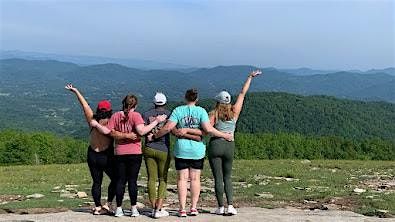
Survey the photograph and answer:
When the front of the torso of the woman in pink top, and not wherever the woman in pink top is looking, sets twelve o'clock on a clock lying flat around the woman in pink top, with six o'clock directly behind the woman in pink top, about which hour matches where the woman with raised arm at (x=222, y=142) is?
The woman with raised arm is roughly at 3 o'clock from the woman in pink top.

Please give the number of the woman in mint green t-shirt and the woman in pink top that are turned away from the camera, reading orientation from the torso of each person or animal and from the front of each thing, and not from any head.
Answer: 2

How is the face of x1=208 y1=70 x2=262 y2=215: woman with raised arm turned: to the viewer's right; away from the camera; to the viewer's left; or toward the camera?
away from the camera

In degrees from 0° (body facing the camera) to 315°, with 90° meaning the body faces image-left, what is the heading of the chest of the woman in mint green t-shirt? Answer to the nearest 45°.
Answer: approximately 180°

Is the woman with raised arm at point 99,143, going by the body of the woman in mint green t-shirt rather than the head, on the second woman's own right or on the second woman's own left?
on the second woman's own left

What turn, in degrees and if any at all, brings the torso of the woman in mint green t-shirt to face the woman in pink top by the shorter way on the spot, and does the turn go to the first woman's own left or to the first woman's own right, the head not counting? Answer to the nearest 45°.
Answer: approximately 90° to the first woman's own left

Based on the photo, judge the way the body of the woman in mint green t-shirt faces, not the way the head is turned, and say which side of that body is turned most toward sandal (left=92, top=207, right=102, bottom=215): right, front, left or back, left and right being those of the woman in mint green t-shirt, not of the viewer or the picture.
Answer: left

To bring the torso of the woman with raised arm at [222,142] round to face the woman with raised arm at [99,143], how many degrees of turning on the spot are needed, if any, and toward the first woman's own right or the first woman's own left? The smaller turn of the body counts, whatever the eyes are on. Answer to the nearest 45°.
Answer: approximately 90° to the first woman's own left

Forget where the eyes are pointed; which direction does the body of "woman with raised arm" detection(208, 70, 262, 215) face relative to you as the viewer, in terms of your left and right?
facing away from the viewer

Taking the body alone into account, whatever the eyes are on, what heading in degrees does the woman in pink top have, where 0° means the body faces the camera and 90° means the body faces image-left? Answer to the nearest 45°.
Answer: approximately 180°
